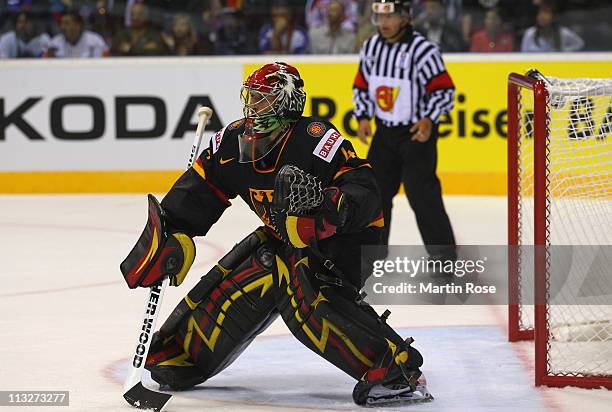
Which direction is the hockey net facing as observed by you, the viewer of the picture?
facing to the left of the viewer

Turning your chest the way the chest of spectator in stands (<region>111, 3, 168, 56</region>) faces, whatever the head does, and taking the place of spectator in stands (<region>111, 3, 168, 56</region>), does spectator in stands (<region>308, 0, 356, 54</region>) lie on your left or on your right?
on your left

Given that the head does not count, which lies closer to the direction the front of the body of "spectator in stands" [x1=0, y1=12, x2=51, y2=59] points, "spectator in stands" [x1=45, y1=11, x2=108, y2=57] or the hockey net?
the hockey net

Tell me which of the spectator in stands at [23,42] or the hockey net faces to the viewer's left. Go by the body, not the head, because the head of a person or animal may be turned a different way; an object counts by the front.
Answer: the hockey net

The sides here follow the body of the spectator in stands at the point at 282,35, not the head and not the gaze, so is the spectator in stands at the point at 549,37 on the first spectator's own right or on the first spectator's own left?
on the first spectator's own left

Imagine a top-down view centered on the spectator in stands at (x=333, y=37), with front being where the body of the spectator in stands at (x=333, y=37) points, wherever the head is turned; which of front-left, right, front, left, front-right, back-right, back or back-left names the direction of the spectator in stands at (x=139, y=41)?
right

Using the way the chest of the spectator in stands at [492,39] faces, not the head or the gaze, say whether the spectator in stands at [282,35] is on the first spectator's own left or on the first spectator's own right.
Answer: on the first spectator's own right

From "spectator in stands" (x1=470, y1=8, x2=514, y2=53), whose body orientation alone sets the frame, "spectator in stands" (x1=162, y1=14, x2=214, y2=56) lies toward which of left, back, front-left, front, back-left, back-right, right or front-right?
right

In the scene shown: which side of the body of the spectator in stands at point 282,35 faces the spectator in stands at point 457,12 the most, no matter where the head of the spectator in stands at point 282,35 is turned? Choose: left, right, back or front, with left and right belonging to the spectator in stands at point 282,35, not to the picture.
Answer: left
